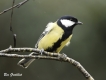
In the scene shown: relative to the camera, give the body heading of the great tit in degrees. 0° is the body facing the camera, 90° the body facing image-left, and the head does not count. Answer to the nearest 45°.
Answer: approximately 315°
